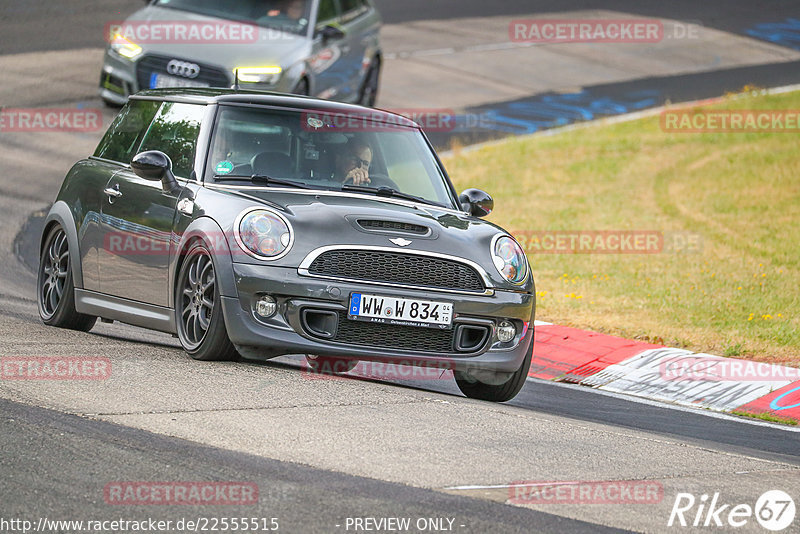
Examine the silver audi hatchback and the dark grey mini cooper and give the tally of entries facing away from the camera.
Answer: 0

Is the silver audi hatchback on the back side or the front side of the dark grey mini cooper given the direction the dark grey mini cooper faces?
on the back side

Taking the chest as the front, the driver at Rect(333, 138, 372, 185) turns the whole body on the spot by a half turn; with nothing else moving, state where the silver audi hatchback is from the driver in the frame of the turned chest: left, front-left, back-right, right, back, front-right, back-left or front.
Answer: front-right

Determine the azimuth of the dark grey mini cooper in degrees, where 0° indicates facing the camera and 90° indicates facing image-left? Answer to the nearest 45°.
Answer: approximately 315°

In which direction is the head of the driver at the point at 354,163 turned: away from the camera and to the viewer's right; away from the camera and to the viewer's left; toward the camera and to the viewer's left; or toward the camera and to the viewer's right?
toward the camera and to the viewer's right

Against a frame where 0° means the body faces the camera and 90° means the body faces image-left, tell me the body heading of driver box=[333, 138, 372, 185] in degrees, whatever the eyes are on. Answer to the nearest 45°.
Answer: approximately 315°

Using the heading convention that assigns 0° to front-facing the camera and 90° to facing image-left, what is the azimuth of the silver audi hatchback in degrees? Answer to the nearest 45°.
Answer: approximately 45°
